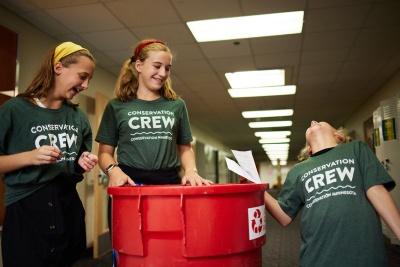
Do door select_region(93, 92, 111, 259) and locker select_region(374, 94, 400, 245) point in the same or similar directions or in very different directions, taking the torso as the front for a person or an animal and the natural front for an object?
very different directions

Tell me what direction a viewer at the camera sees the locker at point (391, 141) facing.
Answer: facing the viewer and to the left of the viewer

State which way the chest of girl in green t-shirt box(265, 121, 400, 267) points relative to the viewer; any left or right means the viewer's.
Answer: facing the viewer

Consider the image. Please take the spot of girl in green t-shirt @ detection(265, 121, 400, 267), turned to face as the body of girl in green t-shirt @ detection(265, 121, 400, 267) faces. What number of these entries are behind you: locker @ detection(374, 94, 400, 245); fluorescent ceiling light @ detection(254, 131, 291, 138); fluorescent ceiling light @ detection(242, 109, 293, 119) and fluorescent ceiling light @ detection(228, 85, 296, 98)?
4

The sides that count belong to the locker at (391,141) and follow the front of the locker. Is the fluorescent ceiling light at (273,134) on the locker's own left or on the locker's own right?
on the locker's own right

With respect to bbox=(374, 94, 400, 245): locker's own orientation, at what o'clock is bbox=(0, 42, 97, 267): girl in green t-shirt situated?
The girl in green t-shirt is roughly at 11 o'clock from the locker.

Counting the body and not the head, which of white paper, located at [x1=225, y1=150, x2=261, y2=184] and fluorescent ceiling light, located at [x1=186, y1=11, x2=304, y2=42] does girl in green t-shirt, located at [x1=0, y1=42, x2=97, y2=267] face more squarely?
the white paper

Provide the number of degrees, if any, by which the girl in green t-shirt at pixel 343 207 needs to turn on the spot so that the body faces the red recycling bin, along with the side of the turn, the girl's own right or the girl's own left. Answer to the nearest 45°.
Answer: approximately 45° to the girl's own right

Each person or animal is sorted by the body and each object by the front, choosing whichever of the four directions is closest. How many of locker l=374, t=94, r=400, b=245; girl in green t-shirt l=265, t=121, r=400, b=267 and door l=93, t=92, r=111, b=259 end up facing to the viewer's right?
1

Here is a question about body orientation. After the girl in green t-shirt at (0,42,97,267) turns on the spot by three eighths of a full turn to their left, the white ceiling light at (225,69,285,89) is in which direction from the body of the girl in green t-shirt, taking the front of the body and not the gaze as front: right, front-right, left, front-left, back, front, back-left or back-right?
front-right

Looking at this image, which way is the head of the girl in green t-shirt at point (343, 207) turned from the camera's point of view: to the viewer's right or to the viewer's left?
to the viewer's left

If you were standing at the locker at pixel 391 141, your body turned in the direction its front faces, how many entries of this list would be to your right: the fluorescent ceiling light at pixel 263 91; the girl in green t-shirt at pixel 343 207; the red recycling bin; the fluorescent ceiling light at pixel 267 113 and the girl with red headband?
2

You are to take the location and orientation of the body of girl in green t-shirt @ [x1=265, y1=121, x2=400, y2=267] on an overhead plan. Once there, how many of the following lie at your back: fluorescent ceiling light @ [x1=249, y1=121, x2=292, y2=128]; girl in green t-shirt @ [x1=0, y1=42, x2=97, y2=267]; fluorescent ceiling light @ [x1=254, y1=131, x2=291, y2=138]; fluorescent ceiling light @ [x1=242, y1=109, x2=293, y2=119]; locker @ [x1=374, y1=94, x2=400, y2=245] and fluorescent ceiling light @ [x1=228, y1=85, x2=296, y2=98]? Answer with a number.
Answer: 5

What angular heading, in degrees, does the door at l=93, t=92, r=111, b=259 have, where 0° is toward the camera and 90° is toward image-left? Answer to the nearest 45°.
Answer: approximately 270°

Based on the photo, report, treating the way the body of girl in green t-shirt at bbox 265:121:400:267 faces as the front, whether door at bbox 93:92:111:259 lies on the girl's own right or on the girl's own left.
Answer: on the girl's own right

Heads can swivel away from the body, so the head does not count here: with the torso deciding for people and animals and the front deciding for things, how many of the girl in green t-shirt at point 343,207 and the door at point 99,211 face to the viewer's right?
1
